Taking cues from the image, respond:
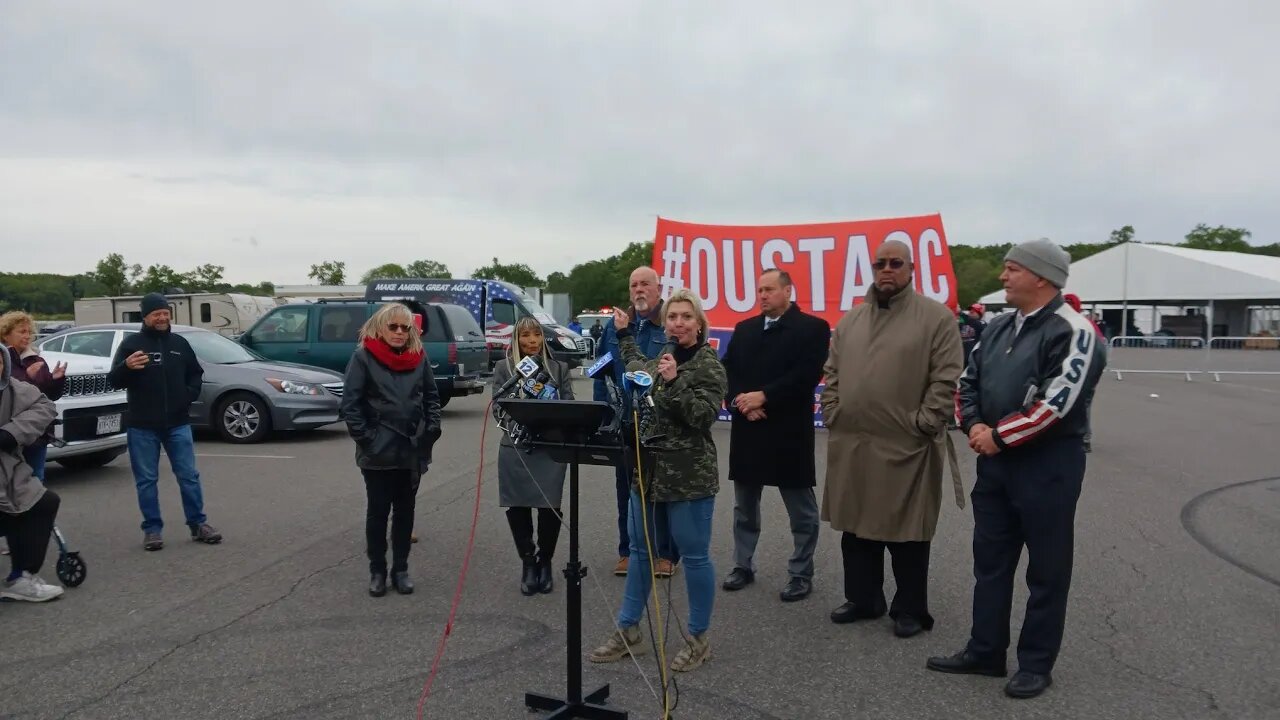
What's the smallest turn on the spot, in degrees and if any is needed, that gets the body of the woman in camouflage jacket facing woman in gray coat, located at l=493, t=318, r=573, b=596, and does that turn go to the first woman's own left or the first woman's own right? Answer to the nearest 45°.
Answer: approximately 90° to the first woman's own right

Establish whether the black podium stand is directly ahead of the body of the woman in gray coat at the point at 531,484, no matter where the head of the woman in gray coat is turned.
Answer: yes

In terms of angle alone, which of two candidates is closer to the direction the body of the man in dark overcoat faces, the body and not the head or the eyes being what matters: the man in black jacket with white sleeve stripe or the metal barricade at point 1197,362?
the man in black jacket with white sleeve stripe

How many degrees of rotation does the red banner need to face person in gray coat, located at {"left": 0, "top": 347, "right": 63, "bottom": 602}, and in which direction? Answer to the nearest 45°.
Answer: approximately 45° to its right

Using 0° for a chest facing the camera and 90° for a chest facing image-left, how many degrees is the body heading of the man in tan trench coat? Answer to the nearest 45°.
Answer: approximately 45°

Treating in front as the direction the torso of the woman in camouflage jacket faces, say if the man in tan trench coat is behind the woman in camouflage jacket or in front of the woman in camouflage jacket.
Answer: behind

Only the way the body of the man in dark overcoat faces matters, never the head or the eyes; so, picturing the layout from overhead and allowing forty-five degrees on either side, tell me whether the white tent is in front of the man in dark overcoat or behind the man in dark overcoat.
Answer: behind

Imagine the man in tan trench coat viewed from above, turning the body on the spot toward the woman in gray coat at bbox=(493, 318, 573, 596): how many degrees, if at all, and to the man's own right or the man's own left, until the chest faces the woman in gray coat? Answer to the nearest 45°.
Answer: approximately 45° to the man's own right

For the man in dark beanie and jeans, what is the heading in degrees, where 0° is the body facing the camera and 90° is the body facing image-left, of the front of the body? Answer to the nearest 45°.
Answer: approximately 0°
